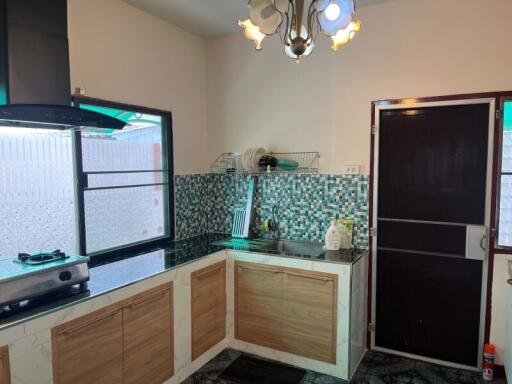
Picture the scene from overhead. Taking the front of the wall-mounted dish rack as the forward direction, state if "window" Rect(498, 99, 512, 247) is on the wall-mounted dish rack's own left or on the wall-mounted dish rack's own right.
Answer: on the wall-mounted dish rack's own left

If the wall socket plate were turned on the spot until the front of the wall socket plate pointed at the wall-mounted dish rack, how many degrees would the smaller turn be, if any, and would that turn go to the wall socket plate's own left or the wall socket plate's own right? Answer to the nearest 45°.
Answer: approximately 90° to the wall socket plate's own right

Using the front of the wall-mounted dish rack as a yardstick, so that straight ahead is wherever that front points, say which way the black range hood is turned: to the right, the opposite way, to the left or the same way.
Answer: to the left

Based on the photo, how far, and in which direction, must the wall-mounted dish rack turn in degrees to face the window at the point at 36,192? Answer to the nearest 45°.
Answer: approximately 45° to its right

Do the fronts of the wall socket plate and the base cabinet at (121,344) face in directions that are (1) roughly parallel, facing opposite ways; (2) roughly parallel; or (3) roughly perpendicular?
roughly perpendicular

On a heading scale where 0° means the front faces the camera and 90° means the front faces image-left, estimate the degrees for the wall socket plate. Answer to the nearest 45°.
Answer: approximately 0°

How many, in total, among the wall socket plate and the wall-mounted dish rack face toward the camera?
2
